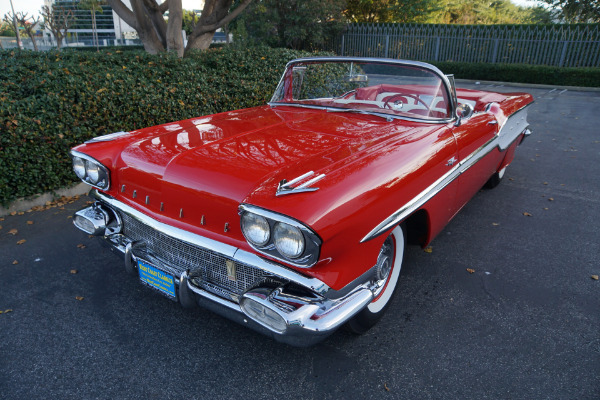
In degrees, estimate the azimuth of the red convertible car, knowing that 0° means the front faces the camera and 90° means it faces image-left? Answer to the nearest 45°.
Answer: approximately 45°

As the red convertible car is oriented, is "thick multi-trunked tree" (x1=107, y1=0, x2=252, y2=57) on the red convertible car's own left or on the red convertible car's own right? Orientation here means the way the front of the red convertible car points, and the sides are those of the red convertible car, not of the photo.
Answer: on the red convertible car's own right

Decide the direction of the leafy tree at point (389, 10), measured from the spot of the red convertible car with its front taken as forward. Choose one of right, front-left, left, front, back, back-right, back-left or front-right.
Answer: back-right

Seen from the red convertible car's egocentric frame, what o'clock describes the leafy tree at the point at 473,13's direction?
The leafy tree is roughly at 5 o'clock from the red convertible car.

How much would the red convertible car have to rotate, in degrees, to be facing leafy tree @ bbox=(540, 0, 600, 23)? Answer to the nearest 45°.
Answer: approximately 180°

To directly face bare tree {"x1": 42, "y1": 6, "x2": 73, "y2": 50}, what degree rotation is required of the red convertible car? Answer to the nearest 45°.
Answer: approximately 90° to its right

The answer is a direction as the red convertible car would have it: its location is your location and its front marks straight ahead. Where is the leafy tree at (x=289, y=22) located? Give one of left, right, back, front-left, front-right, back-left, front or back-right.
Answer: back-right

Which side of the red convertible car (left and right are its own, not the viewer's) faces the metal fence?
back

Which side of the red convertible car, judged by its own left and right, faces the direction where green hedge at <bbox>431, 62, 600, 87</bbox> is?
back
